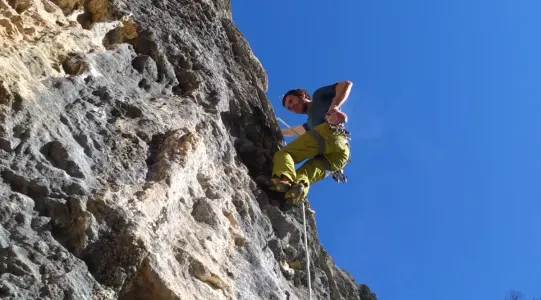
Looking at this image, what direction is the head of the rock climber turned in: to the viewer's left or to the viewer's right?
to the viewer's left

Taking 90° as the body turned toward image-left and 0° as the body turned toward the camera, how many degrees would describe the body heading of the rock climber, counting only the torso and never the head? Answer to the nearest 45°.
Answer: approximately 90°
